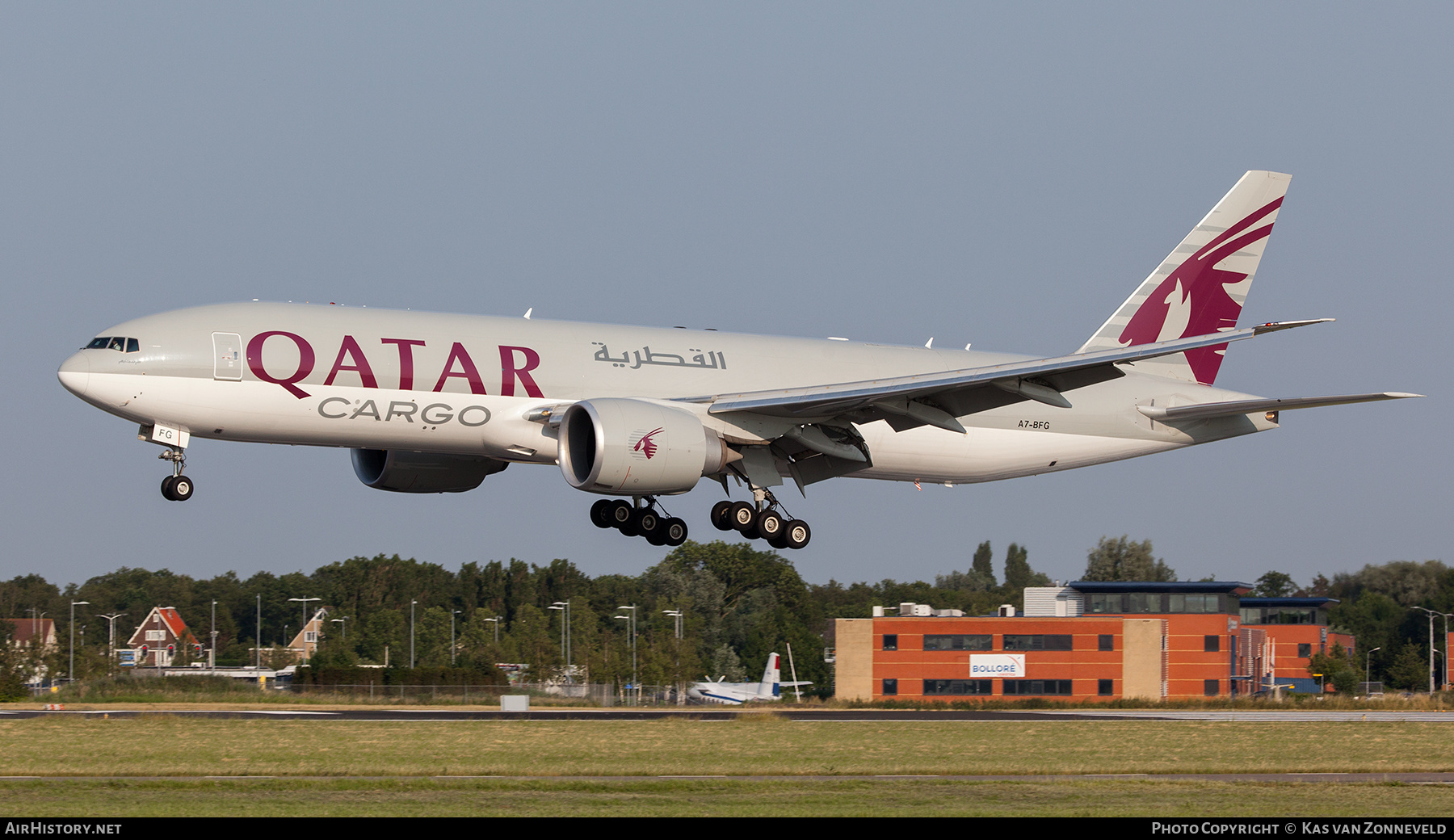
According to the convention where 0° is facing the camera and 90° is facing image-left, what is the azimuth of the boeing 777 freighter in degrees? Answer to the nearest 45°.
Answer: approximately 45°
